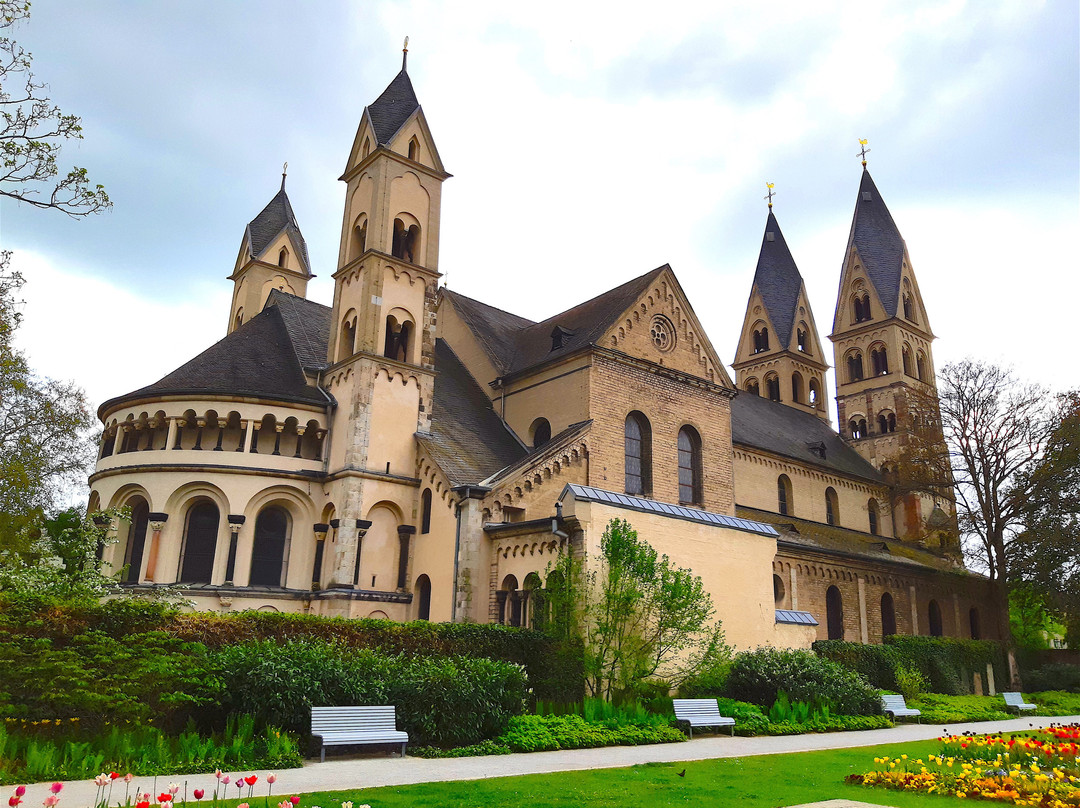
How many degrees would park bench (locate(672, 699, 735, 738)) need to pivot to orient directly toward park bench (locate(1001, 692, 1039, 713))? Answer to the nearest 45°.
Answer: approximately 90° to its left

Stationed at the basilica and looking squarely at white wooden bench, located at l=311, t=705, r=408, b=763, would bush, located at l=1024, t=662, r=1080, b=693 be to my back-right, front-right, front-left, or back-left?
back-left

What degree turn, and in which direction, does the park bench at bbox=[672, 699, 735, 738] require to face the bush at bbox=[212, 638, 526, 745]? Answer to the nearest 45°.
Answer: approximately 90° to its right

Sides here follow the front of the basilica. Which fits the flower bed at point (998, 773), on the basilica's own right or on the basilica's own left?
on the basilica's own right

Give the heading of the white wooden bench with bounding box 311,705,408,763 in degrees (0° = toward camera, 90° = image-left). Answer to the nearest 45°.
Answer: approximately 315°

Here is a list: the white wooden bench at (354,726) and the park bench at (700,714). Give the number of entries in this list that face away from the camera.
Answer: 0

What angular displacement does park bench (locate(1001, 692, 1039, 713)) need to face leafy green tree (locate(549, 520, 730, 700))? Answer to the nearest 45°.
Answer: approximately 90° to its right

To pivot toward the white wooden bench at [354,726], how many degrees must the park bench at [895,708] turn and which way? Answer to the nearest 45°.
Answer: approximately 90° to its right

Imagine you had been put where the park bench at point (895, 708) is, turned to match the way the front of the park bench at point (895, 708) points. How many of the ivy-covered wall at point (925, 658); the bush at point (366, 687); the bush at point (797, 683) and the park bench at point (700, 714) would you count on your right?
3

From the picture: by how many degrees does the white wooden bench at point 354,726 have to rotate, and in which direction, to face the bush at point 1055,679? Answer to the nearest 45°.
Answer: approximately 90° to its left

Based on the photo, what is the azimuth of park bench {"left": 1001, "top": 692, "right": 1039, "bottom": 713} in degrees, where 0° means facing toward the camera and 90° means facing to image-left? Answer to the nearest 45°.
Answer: approximately 315°

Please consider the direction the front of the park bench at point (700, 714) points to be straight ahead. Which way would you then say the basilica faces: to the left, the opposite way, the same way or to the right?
to the left

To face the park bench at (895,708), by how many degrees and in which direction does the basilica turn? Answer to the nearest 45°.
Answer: approximately 45° to its right

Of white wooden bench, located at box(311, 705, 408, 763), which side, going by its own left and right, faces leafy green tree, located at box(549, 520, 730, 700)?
left

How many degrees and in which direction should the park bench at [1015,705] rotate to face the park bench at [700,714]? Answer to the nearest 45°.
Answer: approximately 90° to its right

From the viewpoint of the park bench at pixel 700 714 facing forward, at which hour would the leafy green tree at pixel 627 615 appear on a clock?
The leafy green tree is roughly at 6 o'clock from the park bench.
